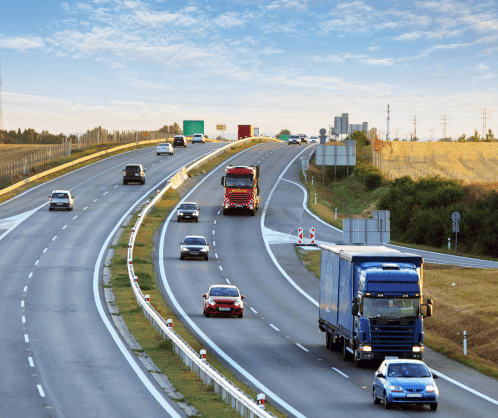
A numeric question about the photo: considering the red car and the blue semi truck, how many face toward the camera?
2

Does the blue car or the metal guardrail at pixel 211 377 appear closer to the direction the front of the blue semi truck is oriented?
the blue car

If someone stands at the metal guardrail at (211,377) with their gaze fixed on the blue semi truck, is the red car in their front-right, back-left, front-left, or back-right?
front-left

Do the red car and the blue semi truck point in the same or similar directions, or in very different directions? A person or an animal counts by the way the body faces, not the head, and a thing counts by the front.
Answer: same or similar directions

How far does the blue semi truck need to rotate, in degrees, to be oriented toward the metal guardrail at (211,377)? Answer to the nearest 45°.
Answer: approximately 45° to its right

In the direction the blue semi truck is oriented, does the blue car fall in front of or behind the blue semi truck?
in front

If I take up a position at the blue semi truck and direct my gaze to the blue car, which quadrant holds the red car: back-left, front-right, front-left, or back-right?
back-right

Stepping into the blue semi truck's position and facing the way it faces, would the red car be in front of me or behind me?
behind

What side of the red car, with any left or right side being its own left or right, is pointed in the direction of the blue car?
front

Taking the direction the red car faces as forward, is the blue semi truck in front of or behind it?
in front

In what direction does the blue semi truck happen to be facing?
toward the camera
